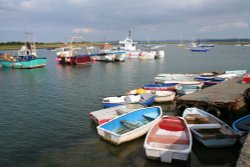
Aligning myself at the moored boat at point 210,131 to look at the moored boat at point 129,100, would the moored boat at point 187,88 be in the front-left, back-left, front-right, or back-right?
front-right

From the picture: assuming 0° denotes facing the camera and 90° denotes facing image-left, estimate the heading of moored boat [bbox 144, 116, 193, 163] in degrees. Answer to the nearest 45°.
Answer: approximately 180°

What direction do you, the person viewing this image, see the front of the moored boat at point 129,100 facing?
facing to the right of the viewer

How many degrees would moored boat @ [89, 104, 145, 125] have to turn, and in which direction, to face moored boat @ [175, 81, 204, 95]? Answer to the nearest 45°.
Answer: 0° — it already faces it

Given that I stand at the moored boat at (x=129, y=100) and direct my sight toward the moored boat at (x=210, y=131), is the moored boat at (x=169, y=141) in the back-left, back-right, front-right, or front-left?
front-right

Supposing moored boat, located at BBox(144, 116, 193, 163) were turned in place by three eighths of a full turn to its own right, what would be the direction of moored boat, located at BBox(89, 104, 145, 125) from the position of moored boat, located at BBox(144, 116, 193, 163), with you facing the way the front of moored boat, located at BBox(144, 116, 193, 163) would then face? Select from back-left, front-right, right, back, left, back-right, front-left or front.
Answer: back

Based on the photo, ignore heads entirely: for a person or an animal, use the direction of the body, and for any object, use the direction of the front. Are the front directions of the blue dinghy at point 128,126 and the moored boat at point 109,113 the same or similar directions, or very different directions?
same or similar directions

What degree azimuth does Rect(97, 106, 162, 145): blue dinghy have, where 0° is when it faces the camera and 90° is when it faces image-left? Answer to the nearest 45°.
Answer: approximately 225°

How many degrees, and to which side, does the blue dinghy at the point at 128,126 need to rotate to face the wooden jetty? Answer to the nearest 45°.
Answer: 0° — it already faces it

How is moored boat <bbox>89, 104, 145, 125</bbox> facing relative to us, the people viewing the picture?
facing away from the viewer and to the right of the viewer

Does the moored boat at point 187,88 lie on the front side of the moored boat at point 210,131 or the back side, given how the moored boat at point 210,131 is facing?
on the front side
